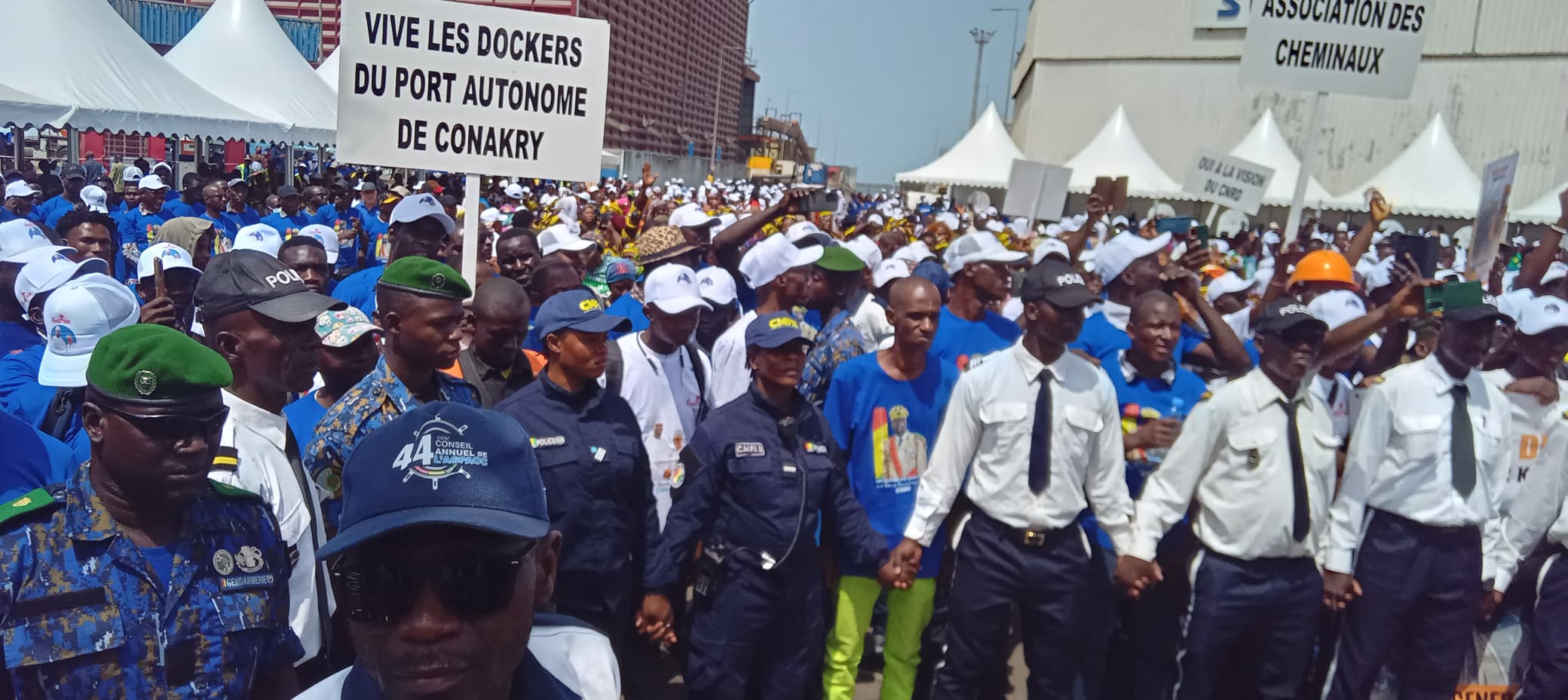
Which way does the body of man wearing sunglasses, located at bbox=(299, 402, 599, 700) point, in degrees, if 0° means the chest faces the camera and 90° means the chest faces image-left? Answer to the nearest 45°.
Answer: approximately 0°

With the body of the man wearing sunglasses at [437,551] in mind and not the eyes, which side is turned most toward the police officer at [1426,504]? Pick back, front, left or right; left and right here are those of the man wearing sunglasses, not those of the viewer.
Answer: left

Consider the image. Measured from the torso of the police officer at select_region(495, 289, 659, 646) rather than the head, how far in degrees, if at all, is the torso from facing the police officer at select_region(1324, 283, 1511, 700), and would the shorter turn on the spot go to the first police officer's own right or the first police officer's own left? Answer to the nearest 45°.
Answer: approximately 45° to the first police officer's own left

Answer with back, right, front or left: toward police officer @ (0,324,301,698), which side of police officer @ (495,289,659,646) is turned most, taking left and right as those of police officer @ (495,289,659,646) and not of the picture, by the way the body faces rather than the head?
right

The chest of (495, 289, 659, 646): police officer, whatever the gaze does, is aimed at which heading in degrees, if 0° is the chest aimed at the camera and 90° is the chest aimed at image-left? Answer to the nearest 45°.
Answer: approximately 315°

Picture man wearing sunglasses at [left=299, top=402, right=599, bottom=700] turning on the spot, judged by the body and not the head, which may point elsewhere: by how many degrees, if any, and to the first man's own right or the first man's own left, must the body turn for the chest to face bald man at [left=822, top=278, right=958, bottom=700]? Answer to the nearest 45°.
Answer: approximately 135° to the first man's own left

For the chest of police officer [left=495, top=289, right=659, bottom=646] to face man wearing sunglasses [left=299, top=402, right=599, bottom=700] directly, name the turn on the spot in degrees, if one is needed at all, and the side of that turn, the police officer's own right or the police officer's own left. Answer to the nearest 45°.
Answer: approximately 45° to the police officer's own right

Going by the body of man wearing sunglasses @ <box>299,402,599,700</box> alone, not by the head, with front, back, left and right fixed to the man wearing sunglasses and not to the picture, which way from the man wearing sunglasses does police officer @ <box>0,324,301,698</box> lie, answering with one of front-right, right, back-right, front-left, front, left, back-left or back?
back-right

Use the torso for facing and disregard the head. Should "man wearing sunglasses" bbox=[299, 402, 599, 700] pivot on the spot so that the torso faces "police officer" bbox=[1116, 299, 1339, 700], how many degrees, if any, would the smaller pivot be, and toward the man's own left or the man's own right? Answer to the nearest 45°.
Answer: approximately 135° to the man's own left

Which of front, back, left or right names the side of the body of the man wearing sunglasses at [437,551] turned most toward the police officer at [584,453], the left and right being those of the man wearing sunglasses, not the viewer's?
back

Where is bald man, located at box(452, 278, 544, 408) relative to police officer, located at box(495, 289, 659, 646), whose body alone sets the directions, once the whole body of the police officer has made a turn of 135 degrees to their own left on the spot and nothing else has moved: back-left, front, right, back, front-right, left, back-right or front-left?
front-left
